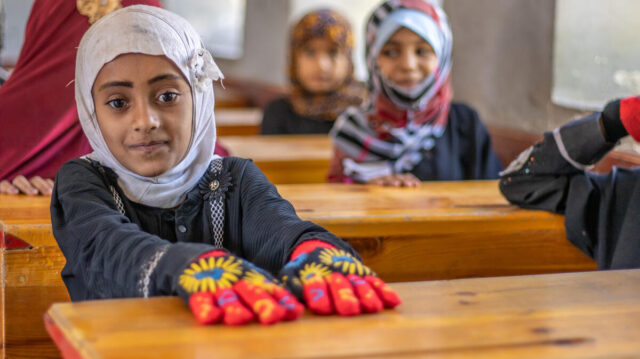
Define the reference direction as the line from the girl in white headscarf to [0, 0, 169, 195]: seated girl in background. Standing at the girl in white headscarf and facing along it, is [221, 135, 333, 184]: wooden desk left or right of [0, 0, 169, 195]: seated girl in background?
right

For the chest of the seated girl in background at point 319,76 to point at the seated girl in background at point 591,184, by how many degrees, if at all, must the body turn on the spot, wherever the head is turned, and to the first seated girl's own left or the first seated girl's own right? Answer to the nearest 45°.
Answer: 0° — they already face them

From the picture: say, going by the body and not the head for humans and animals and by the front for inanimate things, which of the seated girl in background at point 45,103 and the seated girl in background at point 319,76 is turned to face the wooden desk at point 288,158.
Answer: the seated girl in background at point 319,76

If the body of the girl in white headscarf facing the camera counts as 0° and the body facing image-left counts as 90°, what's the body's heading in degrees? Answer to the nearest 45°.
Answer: approximately 315°

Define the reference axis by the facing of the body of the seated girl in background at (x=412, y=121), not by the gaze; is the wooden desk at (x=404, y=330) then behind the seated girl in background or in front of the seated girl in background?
in front

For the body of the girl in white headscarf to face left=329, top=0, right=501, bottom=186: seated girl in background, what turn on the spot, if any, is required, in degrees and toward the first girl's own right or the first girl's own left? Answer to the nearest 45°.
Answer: approximately 90° to the first girl's own left

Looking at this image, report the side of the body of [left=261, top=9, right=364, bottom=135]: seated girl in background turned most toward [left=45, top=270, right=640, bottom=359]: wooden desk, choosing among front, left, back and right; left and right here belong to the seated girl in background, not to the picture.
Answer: front

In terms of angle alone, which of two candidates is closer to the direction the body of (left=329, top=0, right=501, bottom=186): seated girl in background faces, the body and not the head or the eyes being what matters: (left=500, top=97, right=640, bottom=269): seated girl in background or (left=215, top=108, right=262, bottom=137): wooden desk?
the seated girl in background
